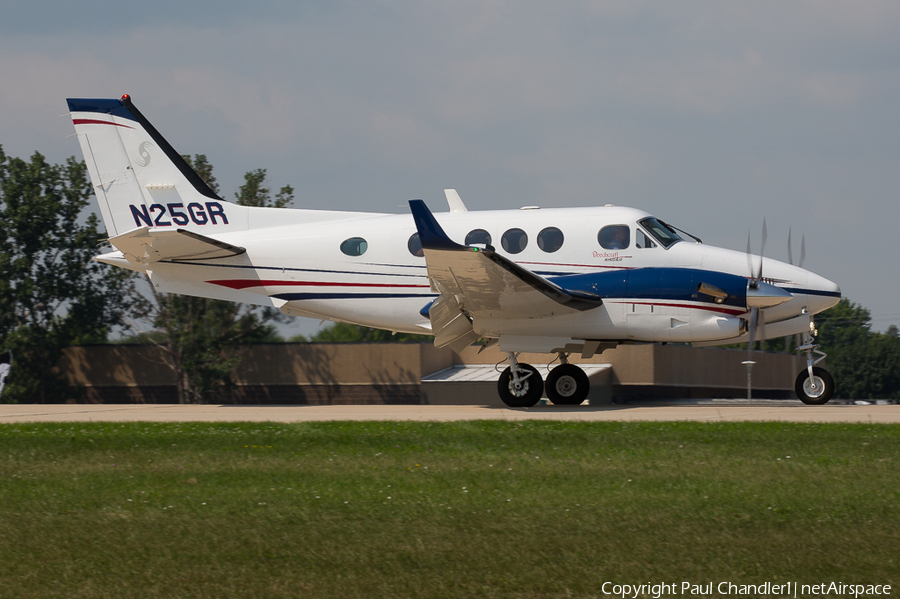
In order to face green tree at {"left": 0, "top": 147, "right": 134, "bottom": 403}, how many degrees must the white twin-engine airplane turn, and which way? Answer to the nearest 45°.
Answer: approximately 135° to its left

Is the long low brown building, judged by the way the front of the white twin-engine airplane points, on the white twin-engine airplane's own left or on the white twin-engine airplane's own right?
on the white twin-engine airplane's own left

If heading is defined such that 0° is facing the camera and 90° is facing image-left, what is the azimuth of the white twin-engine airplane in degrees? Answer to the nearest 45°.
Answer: approximately 270°

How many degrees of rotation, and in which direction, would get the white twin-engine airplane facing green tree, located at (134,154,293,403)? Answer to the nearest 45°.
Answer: approximately 135° to its left
